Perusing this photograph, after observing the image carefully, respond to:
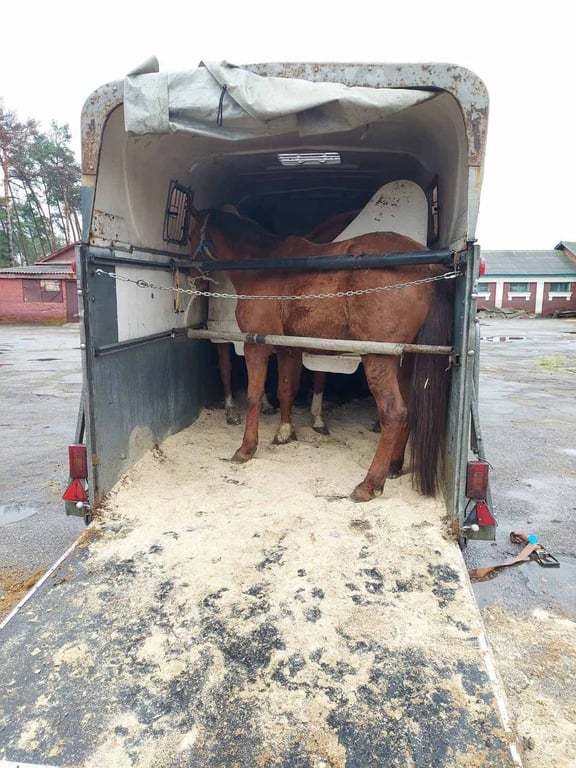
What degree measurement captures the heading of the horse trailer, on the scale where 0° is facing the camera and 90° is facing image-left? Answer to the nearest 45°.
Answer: approximately 180°

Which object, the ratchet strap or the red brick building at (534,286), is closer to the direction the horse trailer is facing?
the red brick building

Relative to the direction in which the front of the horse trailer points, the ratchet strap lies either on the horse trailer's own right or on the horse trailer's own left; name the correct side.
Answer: on the horse trailer's own right

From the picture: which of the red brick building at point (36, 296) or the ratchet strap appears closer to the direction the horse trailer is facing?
the red brick building

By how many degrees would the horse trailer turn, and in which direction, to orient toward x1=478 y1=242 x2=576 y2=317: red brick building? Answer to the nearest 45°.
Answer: approximately 45° to its right

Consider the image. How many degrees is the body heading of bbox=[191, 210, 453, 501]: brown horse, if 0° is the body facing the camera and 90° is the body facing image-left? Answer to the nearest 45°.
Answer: approximately 135°
